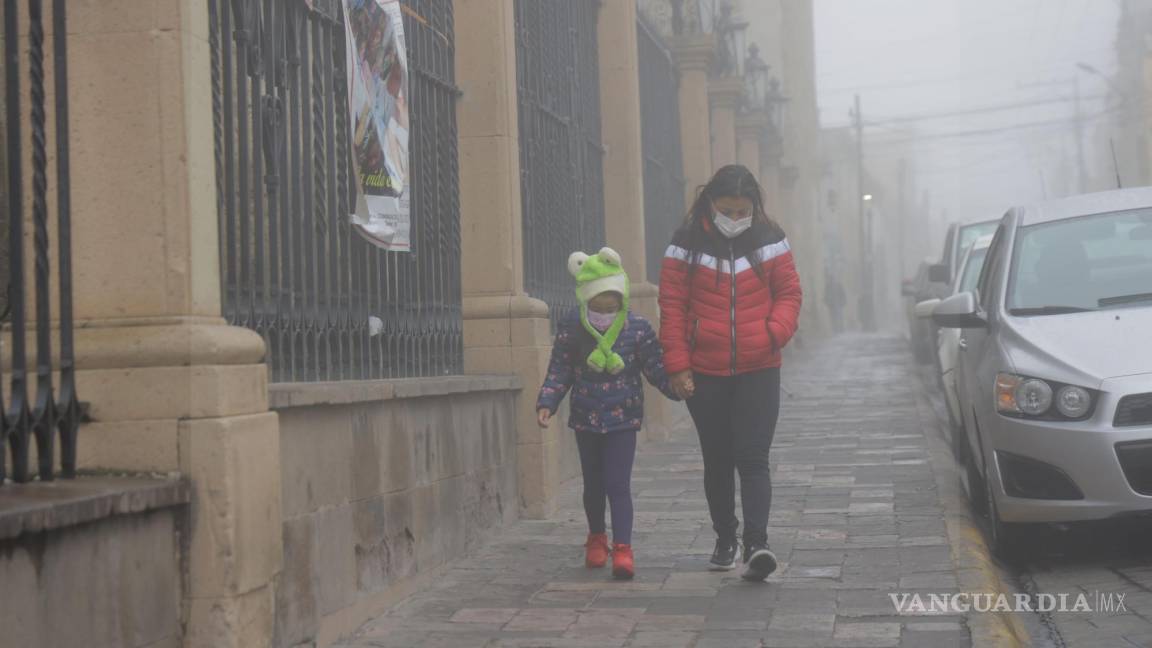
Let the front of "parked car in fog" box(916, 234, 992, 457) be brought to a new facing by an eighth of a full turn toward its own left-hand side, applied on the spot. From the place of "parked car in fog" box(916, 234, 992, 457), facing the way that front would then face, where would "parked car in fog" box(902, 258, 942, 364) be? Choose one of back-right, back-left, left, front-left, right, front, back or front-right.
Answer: back-left

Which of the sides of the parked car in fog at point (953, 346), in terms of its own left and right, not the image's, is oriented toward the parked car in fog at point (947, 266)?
back

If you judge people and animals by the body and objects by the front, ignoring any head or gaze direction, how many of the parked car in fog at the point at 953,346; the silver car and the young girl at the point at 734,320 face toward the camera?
3

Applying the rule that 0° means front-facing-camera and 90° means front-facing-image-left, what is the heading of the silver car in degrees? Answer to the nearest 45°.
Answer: approximately 0°

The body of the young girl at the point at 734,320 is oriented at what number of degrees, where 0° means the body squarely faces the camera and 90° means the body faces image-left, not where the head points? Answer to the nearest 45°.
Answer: approximately 0°

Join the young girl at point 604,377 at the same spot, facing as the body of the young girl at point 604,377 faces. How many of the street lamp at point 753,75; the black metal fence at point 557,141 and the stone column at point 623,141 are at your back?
3

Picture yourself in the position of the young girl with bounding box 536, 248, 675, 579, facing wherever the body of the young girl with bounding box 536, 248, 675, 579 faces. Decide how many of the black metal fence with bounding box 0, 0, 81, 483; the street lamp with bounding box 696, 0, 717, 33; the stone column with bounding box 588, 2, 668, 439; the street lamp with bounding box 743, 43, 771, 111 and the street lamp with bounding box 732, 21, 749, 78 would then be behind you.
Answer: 4

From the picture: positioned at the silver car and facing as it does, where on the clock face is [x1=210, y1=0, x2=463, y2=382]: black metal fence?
The black metal fence is roughly at 2 o'clock from the silver car.

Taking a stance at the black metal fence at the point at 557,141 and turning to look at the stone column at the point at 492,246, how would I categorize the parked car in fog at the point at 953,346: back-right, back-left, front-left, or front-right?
back-left

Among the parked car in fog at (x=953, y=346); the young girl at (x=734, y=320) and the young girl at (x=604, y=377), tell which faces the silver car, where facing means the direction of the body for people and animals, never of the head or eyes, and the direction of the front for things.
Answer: the parked car in fog

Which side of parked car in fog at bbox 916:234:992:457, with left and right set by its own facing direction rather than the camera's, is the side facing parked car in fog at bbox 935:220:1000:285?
back

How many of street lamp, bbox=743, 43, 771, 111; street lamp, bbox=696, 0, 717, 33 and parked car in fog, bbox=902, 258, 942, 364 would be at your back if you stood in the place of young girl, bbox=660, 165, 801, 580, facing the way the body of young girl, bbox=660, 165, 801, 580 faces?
3
